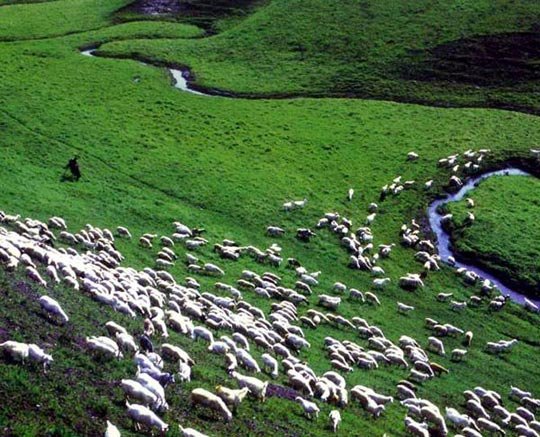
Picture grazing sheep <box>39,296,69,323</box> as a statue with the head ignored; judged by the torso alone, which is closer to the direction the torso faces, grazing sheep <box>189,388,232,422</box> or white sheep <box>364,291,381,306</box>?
the grazing sheep
